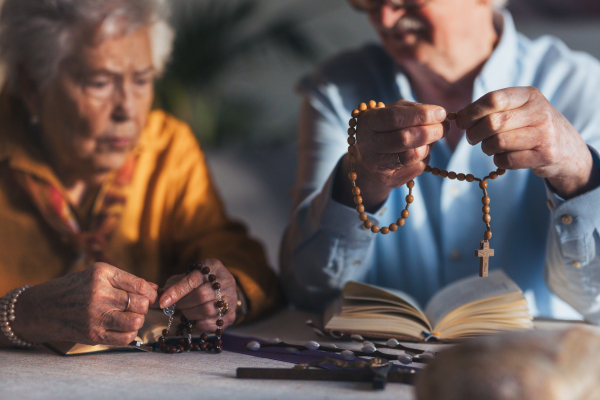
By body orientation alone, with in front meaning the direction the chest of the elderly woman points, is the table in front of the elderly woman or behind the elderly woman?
in front

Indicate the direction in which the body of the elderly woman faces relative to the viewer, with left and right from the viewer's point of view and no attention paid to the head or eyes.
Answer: facing the viewer and to the right of the viewer

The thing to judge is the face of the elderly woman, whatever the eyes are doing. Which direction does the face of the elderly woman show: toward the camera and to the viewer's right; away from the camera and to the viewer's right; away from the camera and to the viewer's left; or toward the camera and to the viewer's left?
toward the camera and to the viewer's right

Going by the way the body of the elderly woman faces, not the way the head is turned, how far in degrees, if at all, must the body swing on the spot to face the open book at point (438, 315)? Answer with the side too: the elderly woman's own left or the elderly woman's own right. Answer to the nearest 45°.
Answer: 0° — they already face it

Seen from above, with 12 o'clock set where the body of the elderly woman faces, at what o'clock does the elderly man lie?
The elderly man is roughly at 11 o'clock from the elderly woman.
